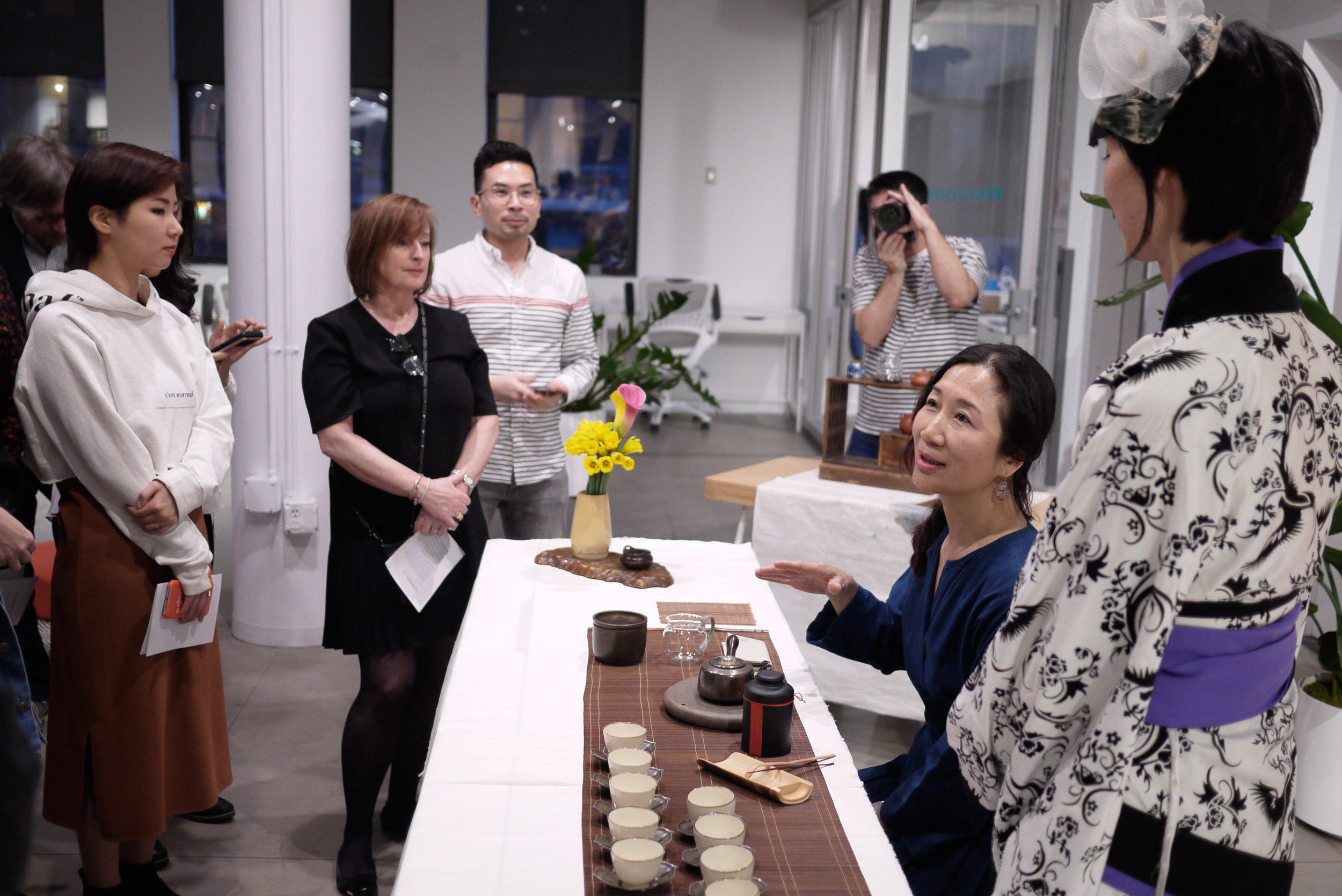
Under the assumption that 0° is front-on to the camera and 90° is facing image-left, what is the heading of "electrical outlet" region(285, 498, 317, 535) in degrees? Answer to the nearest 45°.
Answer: approximately 0°

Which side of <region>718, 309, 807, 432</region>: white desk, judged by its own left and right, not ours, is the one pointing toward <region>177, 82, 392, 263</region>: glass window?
right

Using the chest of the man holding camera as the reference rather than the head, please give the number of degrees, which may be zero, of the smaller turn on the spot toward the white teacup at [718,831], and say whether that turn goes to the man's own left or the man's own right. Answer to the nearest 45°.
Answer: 0° — they already face it

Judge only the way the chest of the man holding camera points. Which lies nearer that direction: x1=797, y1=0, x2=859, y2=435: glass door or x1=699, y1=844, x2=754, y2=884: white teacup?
the white teacup

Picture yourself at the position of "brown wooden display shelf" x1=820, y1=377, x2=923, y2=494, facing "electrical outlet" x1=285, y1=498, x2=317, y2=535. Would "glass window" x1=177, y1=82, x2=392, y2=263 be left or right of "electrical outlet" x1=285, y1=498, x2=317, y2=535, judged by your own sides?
right

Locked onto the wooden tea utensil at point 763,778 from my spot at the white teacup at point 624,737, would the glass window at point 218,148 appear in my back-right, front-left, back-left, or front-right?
back-left

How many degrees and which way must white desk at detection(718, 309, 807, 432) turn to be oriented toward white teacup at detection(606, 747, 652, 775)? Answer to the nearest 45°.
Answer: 0° — it already faces it

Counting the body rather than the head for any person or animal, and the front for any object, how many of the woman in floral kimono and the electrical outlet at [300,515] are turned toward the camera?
1

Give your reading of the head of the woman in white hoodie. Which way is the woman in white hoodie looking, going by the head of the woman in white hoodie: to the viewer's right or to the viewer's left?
to the viewer's right

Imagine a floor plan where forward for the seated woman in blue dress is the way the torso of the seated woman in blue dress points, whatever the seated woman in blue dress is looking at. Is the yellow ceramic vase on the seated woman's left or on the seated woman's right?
on the seated woman's right
